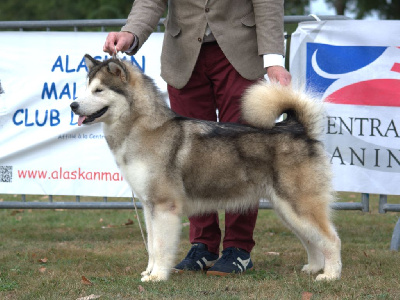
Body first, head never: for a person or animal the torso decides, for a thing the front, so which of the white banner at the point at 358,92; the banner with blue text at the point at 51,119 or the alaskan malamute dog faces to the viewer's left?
the alaskan malamute dog

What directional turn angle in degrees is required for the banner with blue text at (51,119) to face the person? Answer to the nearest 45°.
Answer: approximately 45° to its left

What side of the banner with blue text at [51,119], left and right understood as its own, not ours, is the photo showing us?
front

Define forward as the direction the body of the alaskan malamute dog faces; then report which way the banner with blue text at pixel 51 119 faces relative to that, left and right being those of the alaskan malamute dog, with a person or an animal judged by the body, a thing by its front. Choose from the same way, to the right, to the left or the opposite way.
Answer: to the left

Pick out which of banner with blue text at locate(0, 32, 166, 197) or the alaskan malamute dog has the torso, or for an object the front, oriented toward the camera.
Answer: the banner with blue text

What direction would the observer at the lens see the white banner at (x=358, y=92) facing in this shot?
facing the viewer

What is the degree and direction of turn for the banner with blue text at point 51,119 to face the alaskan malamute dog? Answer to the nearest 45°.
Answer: approximately 45° to its left

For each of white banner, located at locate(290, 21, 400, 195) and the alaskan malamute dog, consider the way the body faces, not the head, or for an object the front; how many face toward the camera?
1

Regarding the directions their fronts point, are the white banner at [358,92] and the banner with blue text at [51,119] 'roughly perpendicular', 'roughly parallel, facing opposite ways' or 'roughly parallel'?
roughly parallel

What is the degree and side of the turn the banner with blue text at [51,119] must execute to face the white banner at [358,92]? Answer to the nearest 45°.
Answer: approximately 90° to its left

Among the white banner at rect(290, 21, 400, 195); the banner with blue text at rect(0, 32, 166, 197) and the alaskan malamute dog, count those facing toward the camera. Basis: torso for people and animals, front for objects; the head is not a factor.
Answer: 2

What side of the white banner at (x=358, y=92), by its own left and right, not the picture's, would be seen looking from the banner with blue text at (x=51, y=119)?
right

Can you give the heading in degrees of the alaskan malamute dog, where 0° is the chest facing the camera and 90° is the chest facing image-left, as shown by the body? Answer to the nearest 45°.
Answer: approximately 90°
